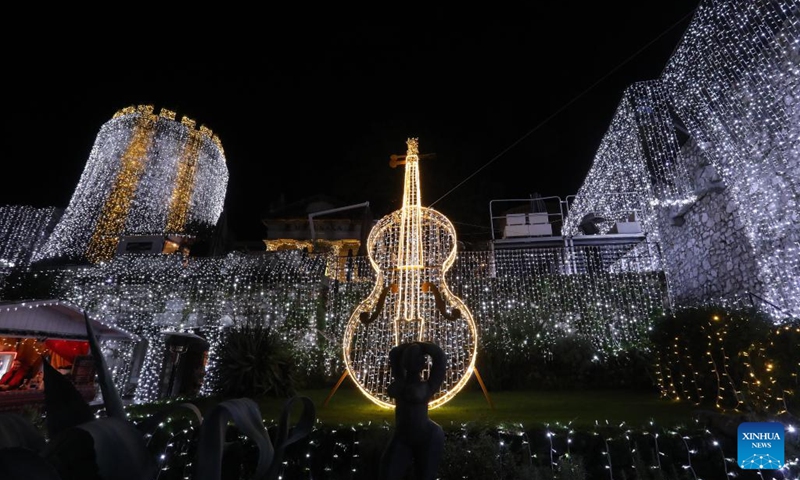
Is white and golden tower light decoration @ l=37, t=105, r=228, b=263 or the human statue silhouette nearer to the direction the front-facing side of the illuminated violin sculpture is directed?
the human statue silhouette

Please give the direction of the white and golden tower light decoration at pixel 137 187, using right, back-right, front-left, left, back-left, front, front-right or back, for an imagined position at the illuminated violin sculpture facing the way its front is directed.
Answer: back-right

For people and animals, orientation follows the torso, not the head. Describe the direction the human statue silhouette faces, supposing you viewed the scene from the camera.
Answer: facing the viewer and to the left of the viewer

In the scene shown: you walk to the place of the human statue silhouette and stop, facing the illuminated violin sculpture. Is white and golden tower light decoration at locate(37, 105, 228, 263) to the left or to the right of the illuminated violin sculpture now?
left

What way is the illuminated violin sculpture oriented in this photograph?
toward the camera

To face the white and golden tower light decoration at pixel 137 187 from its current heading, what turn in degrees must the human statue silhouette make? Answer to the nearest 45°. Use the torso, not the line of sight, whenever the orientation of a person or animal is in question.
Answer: approximately 90° to its right

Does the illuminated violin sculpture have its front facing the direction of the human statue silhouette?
yes

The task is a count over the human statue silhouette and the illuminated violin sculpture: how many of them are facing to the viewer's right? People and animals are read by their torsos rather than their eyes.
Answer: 0
